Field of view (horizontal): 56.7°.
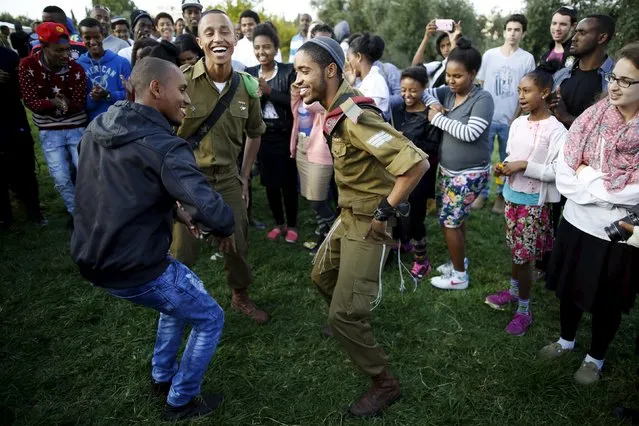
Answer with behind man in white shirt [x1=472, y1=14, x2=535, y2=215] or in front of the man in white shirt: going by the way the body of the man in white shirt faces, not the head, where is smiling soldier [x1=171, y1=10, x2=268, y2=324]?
in front

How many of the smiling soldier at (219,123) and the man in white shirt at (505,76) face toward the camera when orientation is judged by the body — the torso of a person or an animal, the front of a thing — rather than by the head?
2

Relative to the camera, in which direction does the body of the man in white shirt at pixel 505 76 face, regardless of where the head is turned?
toward the camera

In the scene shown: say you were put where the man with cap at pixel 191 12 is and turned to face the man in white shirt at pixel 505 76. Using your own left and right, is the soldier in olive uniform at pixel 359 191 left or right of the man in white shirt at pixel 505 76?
right

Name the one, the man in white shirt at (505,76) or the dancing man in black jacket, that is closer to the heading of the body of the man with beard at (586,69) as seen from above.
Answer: the dancing man in black jacket

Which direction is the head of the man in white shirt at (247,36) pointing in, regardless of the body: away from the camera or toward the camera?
toward the camera

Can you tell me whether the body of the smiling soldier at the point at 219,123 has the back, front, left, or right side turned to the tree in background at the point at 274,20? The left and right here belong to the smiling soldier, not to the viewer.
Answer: back

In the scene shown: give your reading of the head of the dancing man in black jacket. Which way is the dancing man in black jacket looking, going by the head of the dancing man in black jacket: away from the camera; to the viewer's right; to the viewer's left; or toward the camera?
to the viewer's right

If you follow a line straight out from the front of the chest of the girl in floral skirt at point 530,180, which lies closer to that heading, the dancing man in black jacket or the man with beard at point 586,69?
the dancing man in black jacket

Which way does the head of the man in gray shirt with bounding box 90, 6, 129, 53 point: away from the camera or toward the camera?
toward the camera

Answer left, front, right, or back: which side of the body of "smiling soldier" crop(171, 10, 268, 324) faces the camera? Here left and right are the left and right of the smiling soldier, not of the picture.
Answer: front

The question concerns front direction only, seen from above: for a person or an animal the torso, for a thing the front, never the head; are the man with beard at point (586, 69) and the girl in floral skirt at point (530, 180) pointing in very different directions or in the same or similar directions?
same or similar directions
